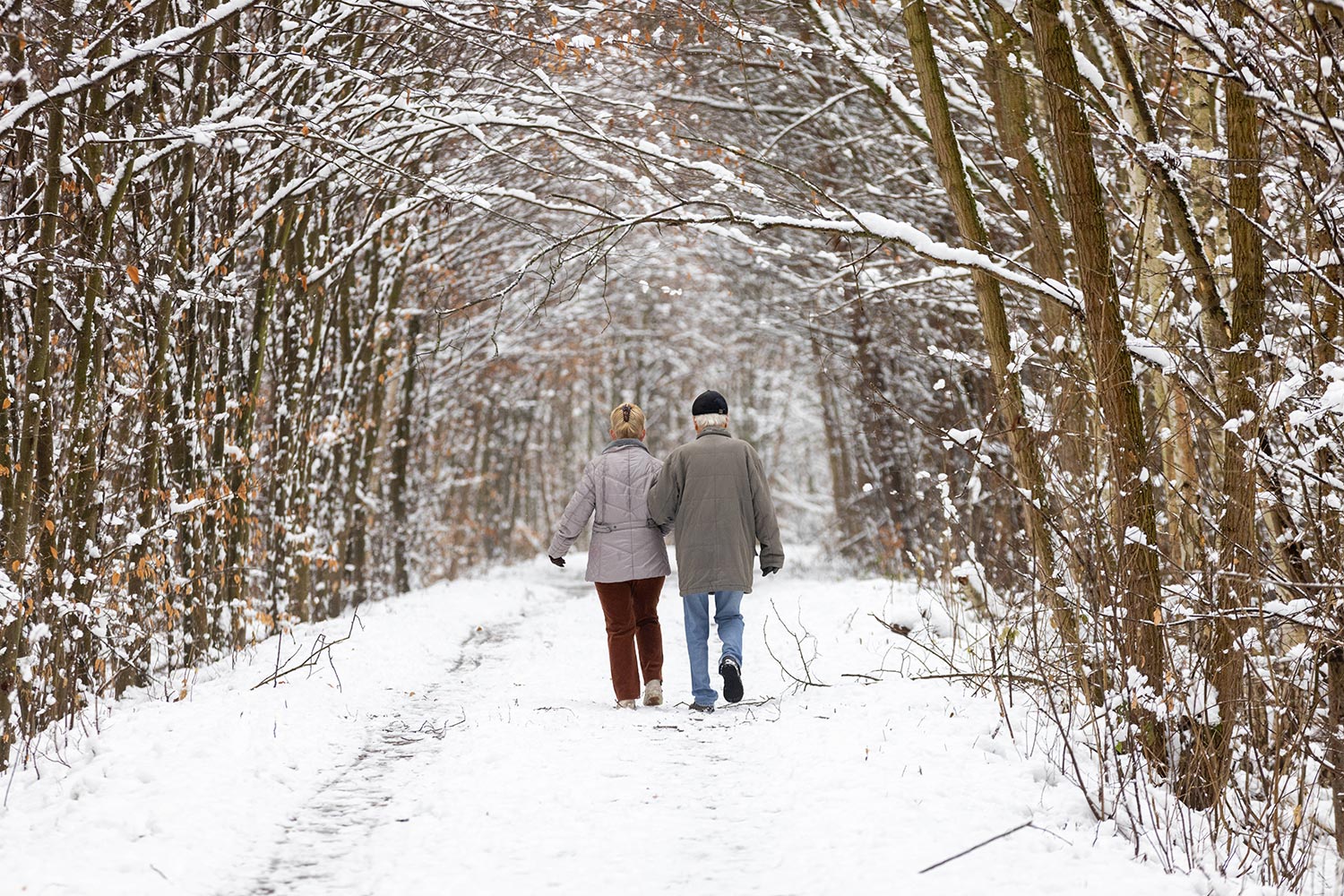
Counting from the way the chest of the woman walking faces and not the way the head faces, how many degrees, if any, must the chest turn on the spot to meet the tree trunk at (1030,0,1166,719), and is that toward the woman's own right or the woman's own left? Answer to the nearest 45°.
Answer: approximately 135° to the woman's own right

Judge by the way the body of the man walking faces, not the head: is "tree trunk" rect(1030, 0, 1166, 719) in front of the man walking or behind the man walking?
behind

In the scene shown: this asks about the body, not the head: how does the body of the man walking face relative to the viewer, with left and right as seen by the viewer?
facing away from the viewer

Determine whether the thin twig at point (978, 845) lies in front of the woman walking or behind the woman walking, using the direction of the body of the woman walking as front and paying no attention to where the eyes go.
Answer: behind

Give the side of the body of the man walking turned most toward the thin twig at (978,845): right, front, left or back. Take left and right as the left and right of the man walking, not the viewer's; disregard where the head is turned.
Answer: back

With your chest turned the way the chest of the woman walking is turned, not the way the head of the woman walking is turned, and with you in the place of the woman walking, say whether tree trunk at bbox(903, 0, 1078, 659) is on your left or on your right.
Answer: on your right

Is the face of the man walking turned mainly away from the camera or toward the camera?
away from the camera

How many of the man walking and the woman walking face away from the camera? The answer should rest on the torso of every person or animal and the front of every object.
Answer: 2

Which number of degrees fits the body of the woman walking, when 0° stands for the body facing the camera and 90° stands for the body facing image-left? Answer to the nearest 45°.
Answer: approximately 180°

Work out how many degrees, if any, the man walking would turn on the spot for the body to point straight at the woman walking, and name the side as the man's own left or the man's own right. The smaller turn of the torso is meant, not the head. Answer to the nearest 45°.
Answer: approximately 90° to the man's own left
